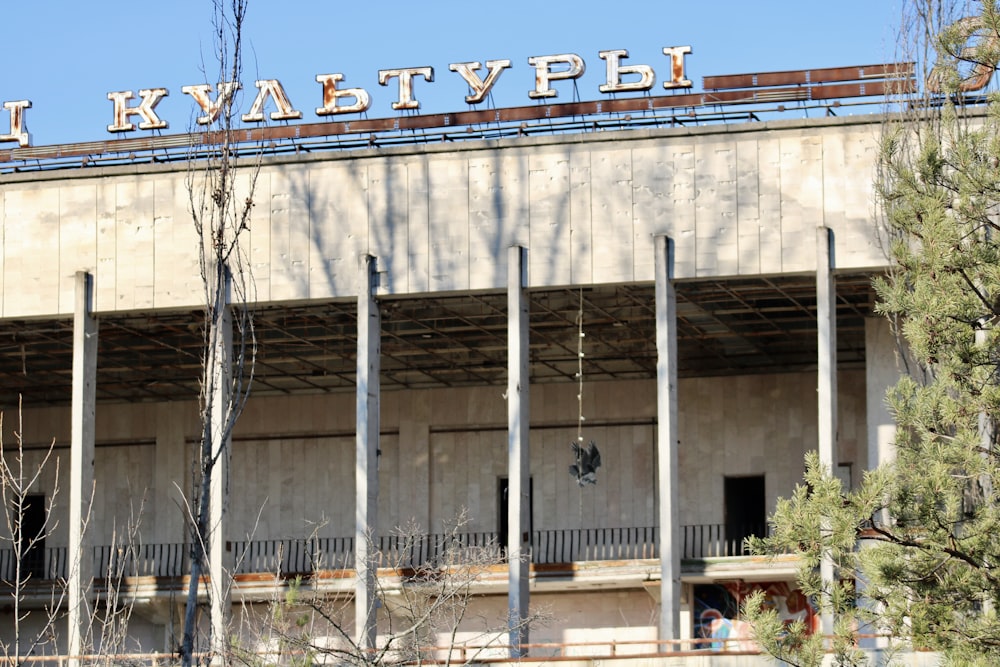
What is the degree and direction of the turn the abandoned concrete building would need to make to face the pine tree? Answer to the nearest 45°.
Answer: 0° — it already faces it

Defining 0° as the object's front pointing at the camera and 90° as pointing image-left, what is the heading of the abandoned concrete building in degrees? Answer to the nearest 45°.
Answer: approximately 0°

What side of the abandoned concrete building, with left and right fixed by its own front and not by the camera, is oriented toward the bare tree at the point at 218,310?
front
